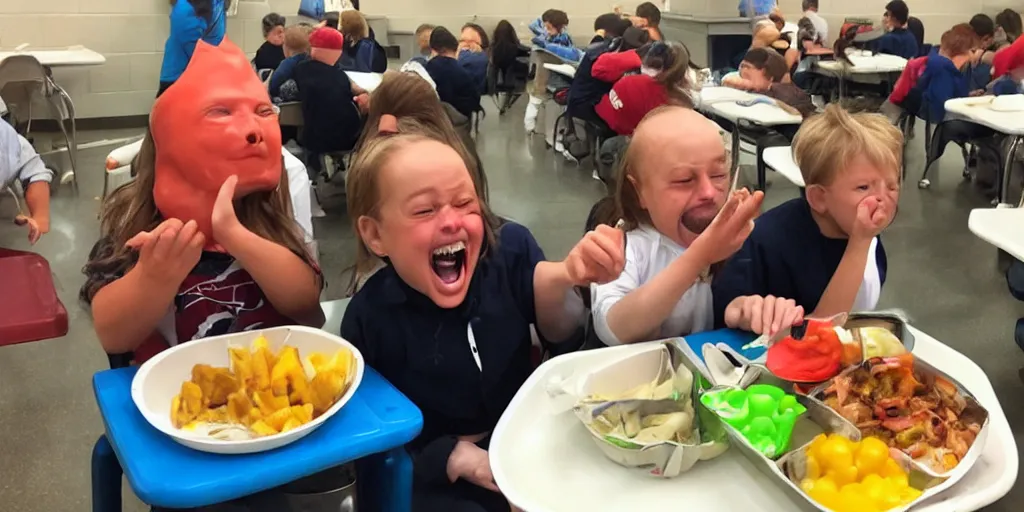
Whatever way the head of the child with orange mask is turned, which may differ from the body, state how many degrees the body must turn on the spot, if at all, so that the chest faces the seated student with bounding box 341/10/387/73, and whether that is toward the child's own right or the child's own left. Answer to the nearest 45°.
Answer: approximately 135° to the child's own left

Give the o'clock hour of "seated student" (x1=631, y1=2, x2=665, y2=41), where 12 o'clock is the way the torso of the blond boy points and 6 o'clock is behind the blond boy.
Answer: The seated student is roughly at 7 o'clock from the blond boy.

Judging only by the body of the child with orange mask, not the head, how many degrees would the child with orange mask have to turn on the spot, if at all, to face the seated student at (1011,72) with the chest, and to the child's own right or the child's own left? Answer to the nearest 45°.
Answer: approximately 90° to the child's own left

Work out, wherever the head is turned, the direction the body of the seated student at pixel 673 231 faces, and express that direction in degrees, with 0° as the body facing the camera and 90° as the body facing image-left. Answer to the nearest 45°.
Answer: approximately 315°

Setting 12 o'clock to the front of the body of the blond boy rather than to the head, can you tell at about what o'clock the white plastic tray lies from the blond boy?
The white plastic tray is roughly at 2 o'clock from the blond boy.

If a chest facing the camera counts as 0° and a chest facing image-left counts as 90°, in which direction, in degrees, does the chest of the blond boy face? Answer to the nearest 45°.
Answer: approximately 315°
